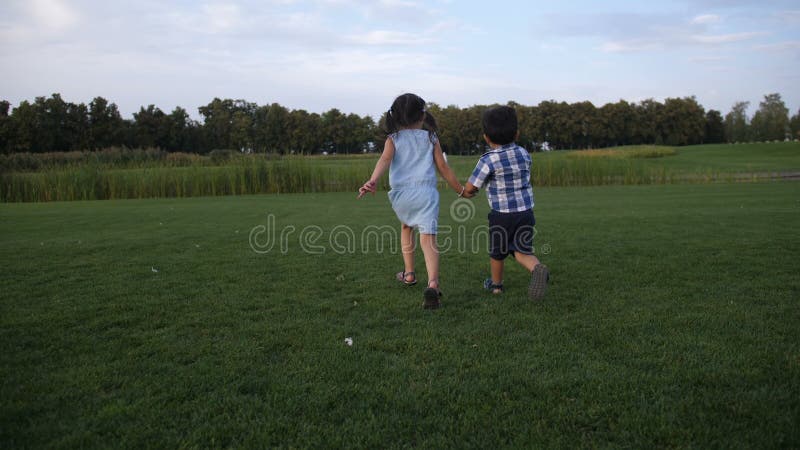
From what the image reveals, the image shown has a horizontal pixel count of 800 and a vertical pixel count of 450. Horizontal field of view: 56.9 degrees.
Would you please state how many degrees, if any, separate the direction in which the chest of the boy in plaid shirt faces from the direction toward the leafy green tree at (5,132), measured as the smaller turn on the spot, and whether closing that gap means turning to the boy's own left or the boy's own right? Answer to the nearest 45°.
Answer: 0° — they already face it

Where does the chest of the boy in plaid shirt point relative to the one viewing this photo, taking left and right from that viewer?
facing away from the viewer and to the left of the viewer

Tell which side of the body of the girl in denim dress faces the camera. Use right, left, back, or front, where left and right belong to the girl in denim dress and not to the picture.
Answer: back

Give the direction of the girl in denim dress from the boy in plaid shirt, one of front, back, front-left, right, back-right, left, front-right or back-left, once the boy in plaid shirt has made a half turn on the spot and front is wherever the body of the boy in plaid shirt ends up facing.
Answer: back-right

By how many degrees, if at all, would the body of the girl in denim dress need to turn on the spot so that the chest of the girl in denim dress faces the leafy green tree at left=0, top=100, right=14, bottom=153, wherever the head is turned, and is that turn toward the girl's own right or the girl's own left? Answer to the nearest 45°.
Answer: approximately 45° to the girl's own left

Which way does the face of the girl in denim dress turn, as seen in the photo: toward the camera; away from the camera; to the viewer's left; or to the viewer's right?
away from the camera
